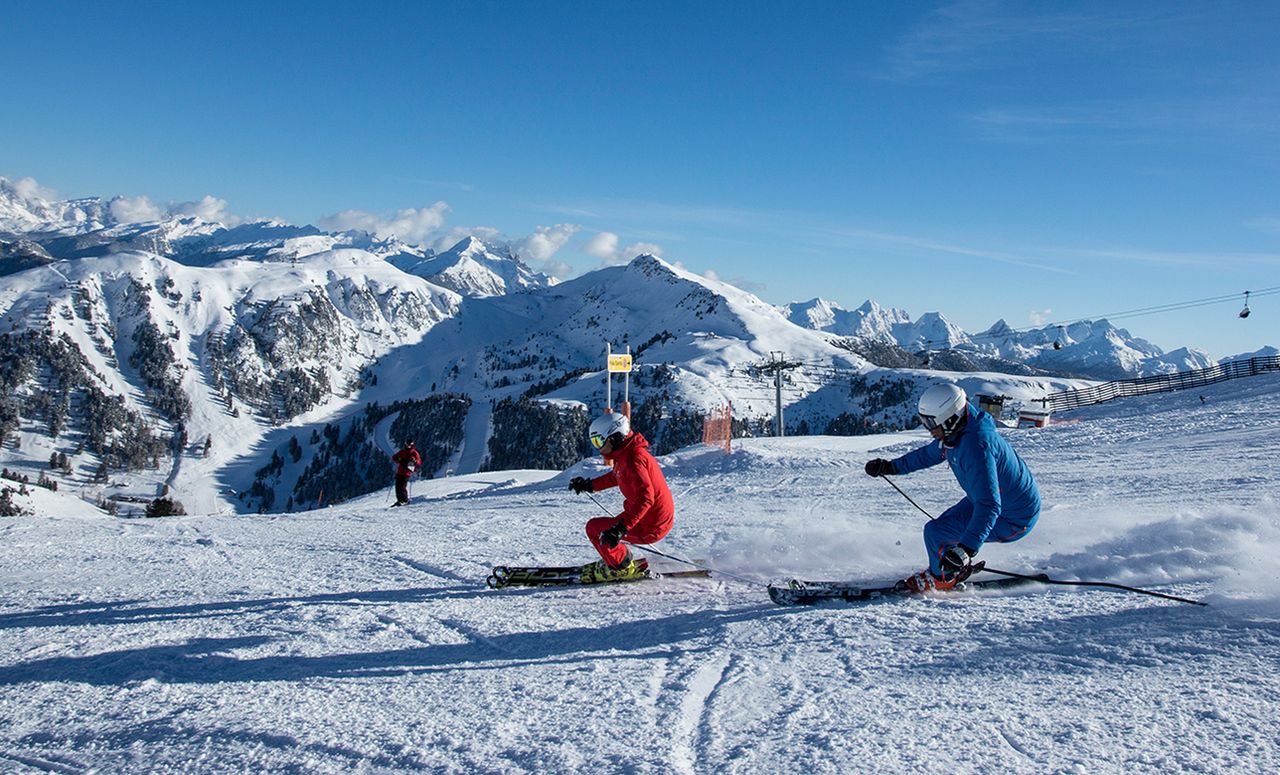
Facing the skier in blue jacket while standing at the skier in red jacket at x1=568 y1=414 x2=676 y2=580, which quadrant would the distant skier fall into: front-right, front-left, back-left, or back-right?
back-left

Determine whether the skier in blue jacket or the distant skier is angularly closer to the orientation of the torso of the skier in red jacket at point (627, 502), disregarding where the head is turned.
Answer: the distant skier

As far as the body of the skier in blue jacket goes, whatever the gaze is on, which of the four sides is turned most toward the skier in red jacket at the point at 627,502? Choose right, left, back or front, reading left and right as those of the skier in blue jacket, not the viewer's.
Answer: front

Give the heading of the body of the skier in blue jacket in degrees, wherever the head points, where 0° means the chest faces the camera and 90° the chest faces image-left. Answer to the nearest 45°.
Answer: approximately 90°

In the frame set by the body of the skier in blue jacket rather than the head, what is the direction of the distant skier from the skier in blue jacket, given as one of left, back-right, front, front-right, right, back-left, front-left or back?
front-right

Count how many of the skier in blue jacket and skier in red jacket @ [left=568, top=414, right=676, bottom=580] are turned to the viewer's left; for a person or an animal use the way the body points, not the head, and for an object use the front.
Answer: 2

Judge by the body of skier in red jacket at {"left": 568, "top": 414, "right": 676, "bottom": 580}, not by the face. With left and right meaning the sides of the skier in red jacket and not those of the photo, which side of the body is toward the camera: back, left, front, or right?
left

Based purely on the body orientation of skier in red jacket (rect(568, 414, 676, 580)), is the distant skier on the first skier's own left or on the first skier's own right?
on the first skier's own right
